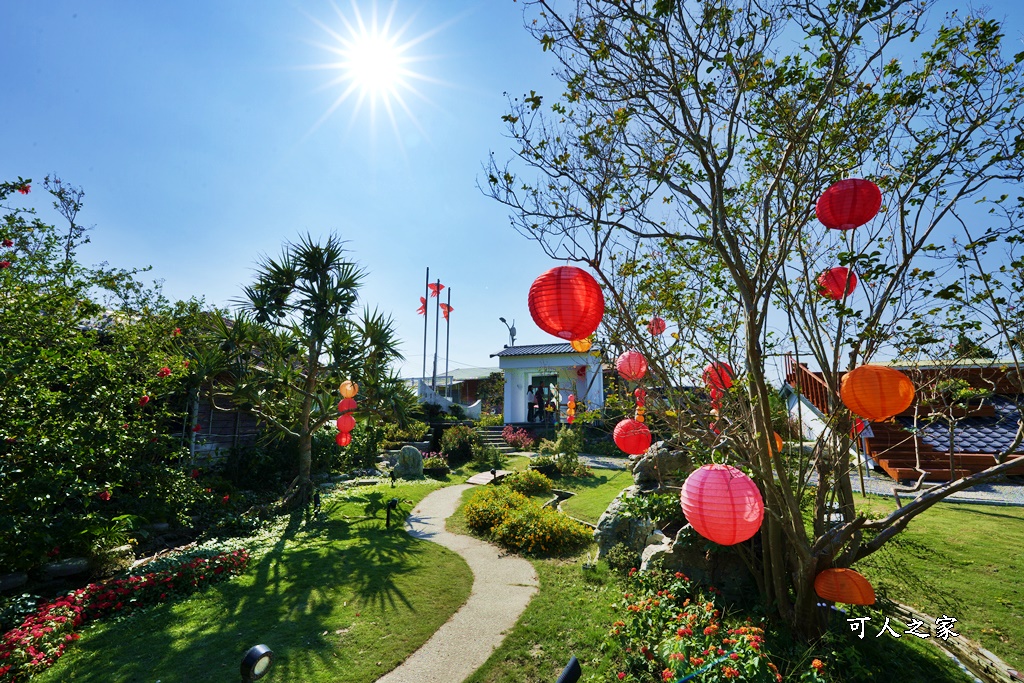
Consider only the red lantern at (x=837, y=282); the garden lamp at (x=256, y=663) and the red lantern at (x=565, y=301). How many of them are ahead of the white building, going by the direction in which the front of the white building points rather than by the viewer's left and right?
3

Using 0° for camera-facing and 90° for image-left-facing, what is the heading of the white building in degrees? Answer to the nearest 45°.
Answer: approximately 0°

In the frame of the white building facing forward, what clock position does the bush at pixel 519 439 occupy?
The bush is roughly at 12 o'clock from the white building.

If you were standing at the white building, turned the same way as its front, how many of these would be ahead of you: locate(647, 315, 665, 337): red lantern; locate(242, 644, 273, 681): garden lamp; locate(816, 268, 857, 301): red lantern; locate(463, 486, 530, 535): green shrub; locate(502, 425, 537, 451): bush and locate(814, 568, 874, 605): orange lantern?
6

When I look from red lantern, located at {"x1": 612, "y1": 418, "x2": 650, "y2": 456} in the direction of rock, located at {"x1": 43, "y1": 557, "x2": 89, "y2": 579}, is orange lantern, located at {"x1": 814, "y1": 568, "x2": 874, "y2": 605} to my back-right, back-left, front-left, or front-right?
back-left

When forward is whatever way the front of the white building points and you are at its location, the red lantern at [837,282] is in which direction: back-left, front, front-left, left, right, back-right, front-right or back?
front

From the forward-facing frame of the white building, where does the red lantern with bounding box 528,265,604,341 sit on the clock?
The red lantern is roughly at 12 o'clock from the white building.

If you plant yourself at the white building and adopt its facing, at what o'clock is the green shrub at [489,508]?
The green shrub is roughly at 12 o'clock from the white building.

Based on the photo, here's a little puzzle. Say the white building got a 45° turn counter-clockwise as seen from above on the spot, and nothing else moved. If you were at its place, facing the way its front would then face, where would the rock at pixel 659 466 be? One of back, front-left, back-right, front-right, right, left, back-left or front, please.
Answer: front-right

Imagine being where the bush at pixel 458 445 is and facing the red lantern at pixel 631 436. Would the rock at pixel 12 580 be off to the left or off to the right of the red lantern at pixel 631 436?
right

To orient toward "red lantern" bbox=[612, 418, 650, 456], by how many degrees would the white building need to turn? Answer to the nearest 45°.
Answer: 0° — it already faces it

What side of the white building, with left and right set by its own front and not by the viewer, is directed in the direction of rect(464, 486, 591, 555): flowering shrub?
front

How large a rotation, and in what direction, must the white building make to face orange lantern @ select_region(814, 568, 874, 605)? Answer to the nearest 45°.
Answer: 0° — it already faces it

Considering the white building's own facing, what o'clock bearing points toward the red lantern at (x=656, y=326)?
The red lantern is roughly at 12 o'clock from the white building.

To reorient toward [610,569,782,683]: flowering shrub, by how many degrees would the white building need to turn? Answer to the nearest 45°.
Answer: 0° — it already faces it

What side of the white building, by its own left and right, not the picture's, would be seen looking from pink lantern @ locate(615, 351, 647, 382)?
front

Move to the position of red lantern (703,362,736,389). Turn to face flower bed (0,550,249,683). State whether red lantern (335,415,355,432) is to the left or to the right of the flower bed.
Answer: right

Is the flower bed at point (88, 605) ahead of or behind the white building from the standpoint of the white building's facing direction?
ahead
